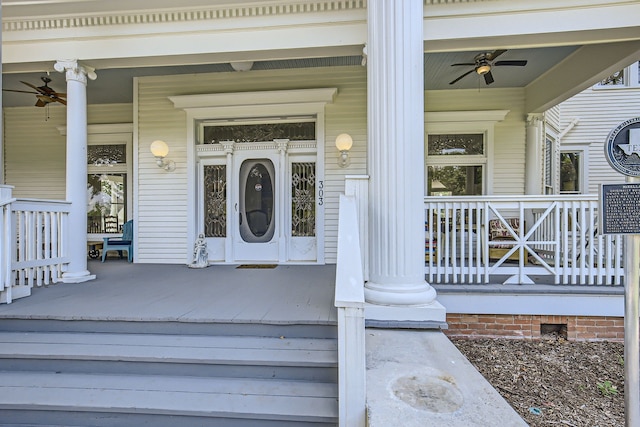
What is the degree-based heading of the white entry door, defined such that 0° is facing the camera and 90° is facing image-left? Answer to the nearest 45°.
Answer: approximately 0°

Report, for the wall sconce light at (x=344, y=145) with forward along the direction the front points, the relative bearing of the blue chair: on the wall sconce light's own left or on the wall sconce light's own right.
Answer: on the wall sconce light's own right

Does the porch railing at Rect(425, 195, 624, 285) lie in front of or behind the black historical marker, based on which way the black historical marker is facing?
behind

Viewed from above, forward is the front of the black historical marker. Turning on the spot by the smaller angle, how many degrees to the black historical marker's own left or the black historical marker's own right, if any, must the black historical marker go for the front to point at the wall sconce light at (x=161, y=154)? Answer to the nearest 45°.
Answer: approximately 90° to the black historical marker's own right

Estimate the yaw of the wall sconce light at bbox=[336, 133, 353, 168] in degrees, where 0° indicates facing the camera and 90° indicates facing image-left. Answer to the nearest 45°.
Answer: approximately 0°

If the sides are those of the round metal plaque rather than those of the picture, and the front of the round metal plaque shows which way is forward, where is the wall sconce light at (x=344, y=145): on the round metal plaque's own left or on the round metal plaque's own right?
on the round metal plaque's own right
